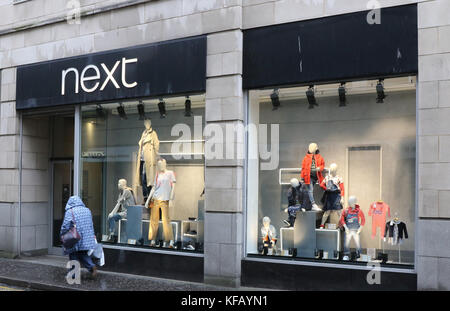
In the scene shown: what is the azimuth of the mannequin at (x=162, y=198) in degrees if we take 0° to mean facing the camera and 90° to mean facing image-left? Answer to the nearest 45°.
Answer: approximately 0°

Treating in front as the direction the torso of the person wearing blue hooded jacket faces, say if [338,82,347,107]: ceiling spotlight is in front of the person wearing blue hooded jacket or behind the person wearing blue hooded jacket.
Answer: behind

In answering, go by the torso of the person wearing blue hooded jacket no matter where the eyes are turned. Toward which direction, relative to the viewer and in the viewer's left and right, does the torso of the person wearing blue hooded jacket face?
facing away from the viewer and to the left of the viewer

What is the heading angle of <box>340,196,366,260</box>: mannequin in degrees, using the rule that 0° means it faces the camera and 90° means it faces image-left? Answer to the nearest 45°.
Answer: approximately 0°

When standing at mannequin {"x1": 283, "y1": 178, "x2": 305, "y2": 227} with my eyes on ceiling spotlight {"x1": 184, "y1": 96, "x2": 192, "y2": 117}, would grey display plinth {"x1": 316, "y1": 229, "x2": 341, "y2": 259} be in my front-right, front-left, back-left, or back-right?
back-left

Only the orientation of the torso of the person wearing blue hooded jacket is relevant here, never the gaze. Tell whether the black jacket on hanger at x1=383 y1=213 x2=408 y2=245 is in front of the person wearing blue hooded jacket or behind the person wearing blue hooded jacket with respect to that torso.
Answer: behind

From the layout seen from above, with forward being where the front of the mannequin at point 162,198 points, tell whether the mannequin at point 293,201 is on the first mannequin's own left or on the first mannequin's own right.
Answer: on the first mannequin's own left
